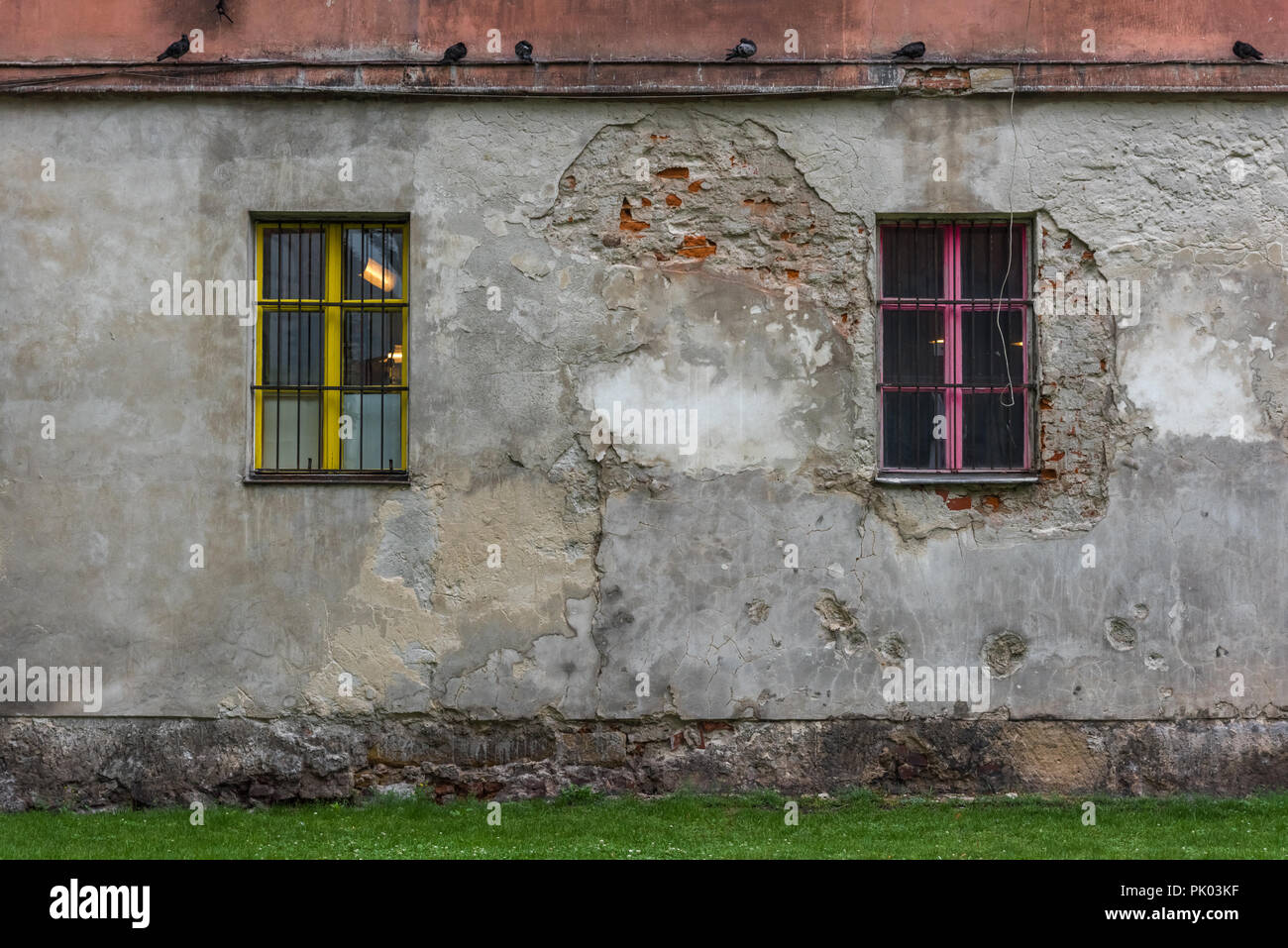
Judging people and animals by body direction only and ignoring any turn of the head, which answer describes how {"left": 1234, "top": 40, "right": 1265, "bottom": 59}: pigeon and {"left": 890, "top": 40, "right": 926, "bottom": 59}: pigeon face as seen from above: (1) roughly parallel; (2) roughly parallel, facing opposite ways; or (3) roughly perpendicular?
roughly parallel, facing opposite ways

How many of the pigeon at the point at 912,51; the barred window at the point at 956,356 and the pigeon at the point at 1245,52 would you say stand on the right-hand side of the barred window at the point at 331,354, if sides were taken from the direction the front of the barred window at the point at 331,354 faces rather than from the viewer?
0

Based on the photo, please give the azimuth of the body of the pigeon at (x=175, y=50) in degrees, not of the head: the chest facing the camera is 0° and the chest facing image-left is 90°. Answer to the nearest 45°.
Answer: approximately 270°

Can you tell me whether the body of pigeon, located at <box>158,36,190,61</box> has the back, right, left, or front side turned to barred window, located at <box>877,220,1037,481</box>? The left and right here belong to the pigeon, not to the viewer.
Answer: front

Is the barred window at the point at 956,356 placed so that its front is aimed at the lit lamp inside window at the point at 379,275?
no

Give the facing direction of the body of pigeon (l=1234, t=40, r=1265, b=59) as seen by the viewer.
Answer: to the viewer's left

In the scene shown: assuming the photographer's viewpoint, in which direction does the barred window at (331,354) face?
facing the viewer

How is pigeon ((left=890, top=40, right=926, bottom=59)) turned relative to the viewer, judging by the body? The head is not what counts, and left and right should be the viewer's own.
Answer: facing to the right of the viewer

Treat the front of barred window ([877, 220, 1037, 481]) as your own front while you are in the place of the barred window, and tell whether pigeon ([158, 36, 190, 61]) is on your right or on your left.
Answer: on your right

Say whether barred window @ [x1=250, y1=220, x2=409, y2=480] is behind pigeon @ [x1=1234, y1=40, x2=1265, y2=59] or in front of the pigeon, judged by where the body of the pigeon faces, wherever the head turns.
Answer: in front

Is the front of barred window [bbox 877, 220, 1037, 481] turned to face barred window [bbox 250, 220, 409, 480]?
no

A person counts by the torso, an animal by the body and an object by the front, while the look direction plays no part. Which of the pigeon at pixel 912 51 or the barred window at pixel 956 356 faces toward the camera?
the barred window

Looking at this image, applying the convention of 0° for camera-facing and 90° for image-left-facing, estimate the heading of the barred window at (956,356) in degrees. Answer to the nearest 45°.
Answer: approximately 0°
